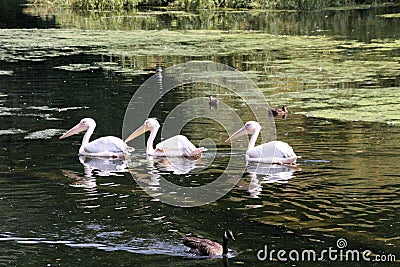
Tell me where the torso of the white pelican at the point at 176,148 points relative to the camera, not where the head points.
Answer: to the viewer's left

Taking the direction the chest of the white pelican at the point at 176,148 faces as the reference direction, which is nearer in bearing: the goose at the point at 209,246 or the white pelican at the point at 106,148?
the white pelican

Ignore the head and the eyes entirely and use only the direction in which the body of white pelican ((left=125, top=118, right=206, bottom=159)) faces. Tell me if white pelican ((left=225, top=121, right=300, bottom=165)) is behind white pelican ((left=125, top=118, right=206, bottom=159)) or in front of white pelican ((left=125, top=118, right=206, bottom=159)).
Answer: behind

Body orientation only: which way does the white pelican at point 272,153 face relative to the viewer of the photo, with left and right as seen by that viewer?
facing to the left of the viewer

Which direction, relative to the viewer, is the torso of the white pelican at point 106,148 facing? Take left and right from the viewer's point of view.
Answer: facing to the left of the viewer
